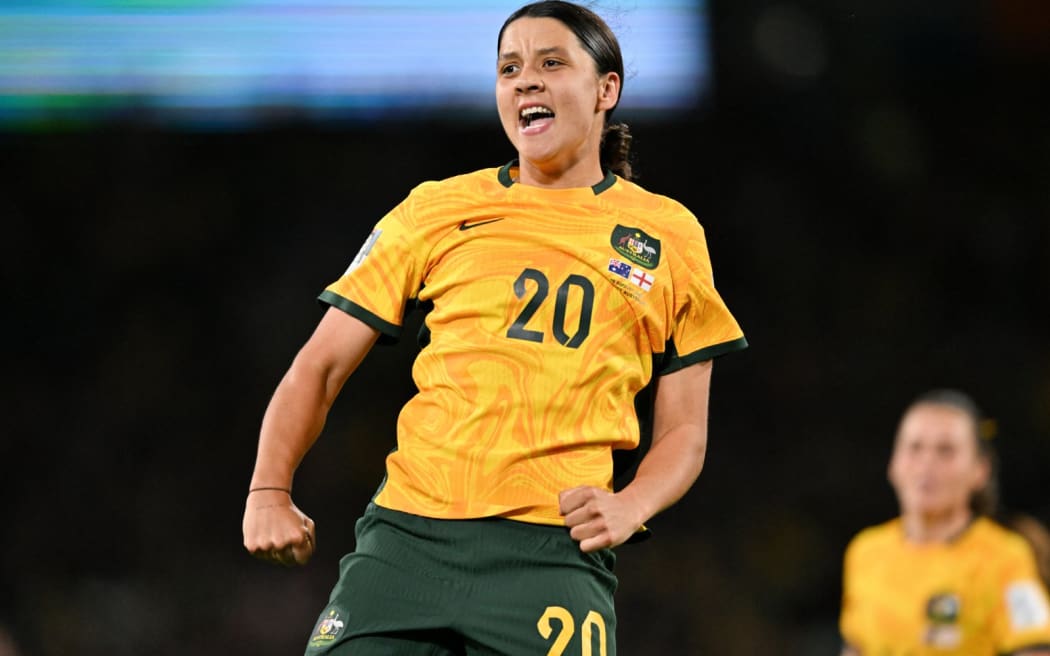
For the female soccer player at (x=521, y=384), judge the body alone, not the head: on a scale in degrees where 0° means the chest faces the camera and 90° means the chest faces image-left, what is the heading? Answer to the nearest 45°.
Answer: approximately 0°

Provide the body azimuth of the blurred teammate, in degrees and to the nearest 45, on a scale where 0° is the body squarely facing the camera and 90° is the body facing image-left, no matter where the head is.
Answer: approximately 45°

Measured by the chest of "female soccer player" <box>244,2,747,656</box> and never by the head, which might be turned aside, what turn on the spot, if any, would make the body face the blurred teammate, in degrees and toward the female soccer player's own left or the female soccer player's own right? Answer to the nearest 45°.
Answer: approximately 135° to the female soccer player's own left

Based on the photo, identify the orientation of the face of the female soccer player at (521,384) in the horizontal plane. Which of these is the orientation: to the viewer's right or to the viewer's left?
to the viewer's left

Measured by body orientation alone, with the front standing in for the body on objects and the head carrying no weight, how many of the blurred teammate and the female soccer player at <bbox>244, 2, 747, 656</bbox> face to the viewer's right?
0

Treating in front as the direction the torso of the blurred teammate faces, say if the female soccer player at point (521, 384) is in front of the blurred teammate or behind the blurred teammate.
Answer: in front
